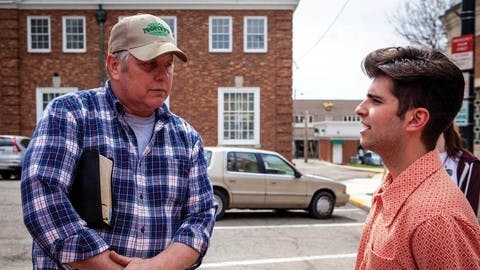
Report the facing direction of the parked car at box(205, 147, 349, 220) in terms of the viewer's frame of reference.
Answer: facing to the right of the viewer

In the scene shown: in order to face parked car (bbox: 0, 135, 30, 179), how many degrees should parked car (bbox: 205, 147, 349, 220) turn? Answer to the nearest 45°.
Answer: approximately 135° to its left

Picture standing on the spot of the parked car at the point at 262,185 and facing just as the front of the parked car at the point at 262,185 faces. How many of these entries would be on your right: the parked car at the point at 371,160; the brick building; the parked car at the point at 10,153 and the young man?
1

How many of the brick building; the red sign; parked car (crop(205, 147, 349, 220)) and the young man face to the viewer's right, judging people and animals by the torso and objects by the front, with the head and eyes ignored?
1

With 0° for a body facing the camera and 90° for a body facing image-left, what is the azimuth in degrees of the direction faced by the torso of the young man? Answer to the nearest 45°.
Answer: approximately 90°

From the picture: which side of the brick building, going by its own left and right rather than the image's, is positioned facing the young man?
front

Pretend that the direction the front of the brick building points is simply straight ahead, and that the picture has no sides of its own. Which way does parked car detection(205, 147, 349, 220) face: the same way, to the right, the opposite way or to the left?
to the left

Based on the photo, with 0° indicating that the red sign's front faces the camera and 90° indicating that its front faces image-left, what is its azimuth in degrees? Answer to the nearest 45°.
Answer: approximately 45°

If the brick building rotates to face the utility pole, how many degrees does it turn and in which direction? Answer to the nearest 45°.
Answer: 0° — it already faces it

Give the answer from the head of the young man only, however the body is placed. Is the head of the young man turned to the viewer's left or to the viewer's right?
to the viewer's left

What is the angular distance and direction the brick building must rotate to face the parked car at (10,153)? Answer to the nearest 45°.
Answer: approximately 90° to its right
